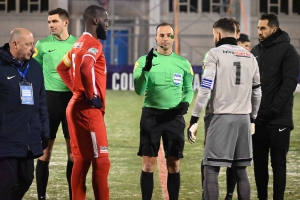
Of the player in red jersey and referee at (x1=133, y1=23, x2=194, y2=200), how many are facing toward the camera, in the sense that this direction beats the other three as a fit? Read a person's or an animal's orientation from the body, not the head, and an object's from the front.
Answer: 1

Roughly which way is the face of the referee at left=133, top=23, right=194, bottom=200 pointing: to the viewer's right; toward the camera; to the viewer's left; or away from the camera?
toward the camera

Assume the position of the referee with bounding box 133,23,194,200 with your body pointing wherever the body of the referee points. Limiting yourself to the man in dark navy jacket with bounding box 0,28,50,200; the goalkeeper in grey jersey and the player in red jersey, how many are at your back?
0

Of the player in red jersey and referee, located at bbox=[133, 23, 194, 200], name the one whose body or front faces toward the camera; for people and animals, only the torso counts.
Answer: the referee

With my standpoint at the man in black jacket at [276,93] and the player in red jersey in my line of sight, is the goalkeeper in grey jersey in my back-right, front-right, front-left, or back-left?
front-left

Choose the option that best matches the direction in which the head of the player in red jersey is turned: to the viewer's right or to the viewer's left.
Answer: to the viewer's right

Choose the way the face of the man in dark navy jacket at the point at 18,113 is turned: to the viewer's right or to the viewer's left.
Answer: to the viewer's right

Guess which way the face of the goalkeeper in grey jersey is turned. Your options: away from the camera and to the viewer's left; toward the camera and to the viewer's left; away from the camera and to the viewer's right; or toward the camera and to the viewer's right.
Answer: away from the camera and to the viewer's left

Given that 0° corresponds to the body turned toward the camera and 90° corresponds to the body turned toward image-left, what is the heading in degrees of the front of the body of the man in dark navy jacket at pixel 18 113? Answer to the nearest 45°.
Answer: approximately 315°

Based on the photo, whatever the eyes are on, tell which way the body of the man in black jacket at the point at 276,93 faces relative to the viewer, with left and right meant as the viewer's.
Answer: facing the viewer and to the left of the viewer

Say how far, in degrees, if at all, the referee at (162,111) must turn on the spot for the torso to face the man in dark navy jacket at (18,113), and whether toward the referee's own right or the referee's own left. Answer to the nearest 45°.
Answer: approximately 45° to the referee's own right

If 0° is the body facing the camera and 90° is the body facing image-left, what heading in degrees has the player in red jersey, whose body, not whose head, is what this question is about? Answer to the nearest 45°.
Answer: approximately 225°

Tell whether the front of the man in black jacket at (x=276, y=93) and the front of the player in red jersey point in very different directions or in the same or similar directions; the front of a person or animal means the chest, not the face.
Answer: very different directions

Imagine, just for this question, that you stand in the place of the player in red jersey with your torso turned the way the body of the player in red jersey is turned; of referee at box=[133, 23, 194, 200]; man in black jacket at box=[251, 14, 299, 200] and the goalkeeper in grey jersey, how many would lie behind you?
0

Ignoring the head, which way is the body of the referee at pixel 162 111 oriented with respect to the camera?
toward the camera
